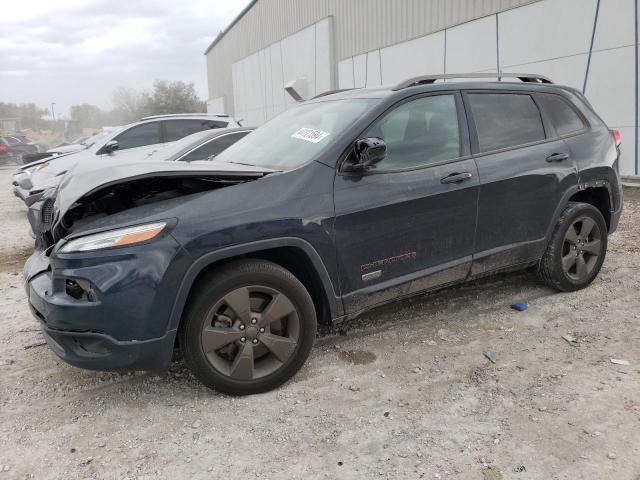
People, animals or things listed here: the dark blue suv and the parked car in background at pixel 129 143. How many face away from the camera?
0

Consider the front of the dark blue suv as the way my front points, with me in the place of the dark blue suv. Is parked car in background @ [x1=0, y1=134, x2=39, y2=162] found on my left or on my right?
on my right

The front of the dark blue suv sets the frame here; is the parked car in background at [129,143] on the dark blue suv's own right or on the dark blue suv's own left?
on the dark blue suv's own right

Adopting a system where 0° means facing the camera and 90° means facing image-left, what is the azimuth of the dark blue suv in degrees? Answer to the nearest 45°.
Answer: approximately 45°

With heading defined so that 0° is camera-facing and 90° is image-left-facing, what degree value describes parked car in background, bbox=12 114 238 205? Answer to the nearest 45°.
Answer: approximately 45°

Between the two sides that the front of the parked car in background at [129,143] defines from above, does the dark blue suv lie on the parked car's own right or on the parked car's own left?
on the parked car's own left
